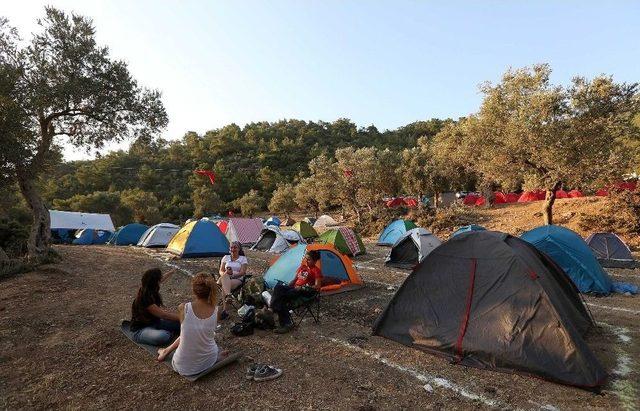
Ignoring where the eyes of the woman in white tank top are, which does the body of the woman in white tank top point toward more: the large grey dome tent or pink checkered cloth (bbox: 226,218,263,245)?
the pink checkered cloth

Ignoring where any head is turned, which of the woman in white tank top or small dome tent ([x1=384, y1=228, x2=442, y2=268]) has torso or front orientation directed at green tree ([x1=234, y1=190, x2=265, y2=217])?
the woman in white tank top

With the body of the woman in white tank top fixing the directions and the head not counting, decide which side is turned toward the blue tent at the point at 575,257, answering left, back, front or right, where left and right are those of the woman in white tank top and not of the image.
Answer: right

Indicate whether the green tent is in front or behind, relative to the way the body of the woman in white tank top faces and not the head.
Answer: in front

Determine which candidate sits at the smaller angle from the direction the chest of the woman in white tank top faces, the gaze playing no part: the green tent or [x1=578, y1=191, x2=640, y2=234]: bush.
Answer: the green tent

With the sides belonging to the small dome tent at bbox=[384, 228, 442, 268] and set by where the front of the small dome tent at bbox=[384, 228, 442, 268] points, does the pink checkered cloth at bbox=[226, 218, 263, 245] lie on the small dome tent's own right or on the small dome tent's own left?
on the small dome tent's own right

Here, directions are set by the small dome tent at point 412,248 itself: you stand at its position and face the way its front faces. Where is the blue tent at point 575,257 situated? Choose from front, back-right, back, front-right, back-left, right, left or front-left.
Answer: left

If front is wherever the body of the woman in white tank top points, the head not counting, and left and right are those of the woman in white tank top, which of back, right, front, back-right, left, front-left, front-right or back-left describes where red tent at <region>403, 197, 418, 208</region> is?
front-right

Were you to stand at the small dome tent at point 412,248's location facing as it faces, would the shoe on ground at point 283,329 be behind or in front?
in front

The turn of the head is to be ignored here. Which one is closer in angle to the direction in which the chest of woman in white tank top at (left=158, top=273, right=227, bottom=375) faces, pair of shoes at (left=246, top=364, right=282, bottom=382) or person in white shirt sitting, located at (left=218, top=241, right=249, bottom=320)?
the person in white shirt sitting

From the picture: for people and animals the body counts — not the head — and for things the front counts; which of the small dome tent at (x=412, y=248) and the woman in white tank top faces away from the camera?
the woman in white tank top

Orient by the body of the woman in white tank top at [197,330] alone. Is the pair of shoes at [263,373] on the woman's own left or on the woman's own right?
on the woman's own right

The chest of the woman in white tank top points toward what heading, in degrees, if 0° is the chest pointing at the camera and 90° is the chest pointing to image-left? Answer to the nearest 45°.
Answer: approximately 180°

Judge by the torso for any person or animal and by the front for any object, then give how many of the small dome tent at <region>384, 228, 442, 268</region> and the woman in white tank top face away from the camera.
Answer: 1

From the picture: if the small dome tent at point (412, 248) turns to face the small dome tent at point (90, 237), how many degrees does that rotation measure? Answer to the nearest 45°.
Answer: approximately 45° to its right

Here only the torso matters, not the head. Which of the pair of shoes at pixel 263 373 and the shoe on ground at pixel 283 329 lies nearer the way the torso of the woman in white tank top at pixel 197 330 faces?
the shoe on ground

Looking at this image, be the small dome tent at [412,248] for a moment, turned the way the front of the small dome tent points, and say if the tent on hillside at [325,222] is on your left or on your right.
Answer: on your right
